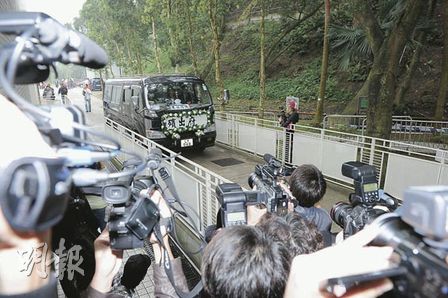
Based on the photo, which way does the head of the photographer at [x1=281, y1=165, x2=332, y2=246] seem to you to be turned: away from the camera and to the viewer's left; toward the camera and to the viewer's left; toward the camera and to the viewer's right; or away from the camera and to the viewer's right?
away from the camera and to the viewer's left

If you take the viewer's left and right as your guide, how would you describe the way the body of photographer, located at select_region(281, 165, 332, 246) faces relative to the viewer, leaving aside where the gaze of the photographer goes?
facing away from the viewer and to the left of the viewer

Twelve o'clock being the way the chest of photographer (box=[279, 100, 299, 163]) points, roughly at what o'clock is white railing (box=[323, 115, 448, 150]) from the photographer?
The white railing is roughly at 6 o'clock from the photographer.

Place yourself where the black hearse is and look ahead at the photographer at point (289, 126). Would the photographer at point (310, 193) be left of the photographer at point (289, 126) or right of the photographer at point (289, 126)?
right

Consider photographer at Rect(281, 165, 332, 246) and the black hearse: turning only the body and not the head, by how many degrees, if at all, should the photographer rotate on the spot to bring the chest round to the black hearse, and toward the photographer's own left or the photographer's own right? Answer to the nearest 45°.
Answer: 0° — they already face it

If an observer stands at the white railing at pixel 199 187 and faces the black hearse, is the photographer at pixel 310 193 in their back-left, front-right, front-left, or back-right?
back-right

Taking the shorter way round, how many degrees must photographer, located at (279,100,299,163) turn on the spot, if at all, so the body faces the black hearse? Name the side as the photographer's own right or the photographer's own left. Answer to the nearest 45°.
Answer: approximately 45° to the photographer's own right
